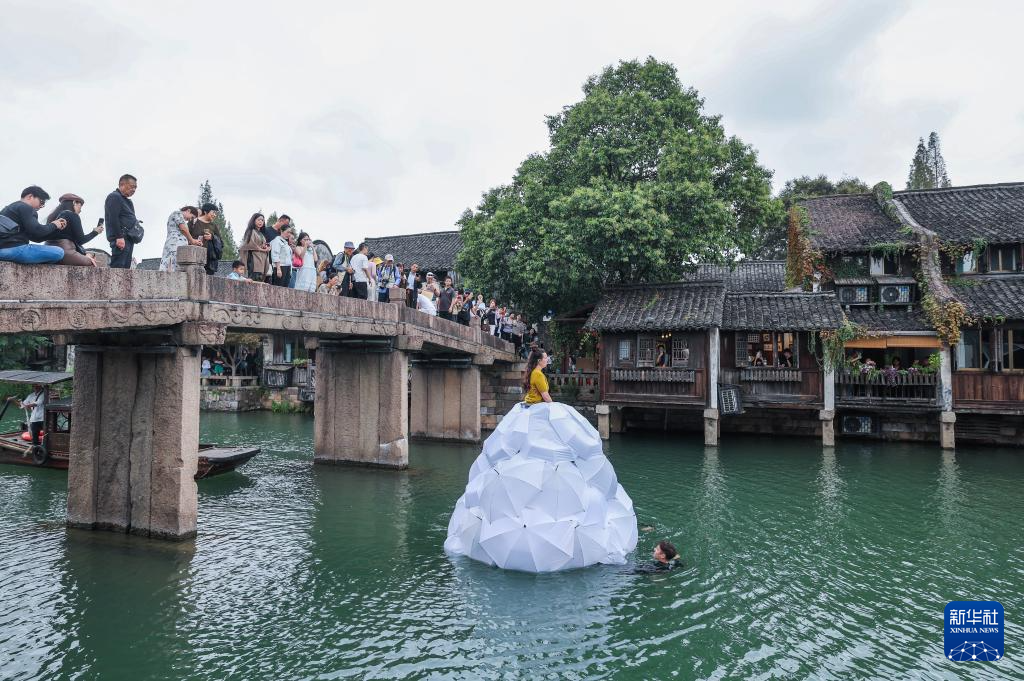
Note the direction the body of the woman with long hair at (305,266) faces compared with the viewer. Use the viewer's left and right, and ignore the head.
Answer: facing the viewer and to the right of the viewer

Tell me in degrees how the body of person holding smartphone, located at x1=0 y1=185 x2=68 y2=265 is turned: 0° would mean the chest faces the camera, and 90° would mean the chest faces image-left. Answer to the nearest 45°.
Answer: approximately 270°

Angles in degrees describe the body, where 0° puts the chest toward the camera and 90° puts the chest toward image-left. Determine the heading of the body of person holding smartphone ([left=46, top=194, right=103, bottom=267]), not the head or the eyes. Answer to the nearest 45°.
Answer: approximately 270°

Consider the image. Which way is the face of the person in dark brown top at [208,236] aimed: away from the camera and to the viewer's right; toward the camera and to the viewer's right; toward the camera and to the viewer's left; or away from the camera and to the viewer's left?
toward the camera and to the viewer's right

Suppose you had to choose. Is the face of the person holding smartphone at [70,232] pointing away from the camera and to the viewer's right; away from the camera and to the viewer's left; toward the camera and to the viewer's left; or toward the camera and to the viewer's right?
toward the camera and to the viewer's right

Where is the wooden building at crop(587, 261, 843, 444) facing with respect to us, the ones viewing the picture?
facing the viewer

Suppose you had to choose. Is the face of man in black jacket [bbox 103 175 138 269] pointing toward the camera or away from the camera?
toward the camera

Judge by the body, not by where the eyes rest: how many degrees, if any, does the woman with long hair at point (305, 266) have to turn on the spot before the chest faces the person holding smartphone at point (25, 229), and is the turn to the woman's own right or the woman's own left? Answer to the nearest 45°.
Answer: approximately 90° to the woman's own right

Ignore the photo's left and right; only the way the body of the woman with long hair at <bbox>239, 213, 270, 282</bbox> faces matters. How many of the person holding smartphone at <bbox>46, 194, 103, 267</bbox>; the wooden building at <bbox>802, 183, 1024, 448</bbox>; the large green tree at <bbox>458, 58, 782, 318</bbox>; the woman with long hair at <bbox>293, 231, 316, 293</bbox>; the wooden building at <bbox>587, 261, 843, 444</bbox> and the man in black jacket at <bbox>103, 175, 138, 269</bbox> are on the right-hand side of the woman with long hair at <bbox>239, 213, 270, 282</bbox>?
2

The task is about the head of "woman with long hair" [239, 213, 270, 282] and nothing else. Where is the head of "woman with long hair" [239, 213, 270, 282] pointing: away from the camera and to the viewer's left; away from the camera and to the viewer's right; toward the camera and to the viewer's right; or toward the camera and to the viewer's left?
toward the camera and to the viewer's right

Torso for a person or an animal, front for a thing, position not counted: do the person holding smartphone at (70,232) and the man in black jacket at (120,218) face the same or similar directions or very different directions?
same or similar directions
